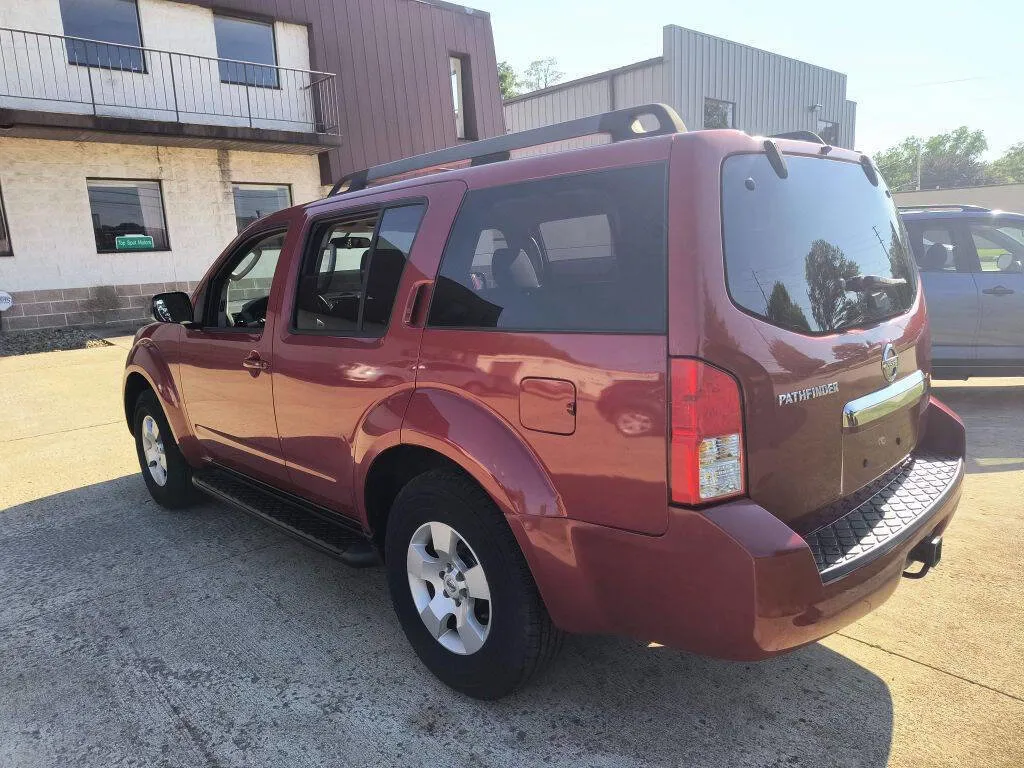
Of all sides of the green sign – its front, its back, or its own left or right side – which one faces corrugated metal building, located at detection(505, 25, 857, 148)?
left

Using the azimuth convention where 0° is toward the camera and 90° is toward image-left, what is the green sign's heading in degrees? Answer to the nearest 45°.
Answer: approximately 0°

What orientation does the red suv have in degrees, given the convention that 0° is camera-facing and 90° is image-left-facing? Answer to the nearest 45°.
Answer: approximately 135°

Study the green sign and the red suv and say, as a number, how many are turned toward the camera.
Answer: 1

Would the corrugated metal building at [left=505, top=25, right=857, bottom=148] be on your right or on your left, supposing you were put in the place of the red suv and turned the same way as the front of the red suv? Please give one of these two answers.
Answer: on your right

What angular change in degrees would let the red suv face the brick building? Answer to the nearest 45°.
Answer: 0° — it already faces it

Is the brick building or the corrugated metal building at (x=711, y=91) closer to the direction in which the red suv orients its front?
the brick building

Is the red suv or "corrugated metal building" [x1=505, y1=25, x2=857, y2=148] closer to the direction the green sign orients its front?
the red suv

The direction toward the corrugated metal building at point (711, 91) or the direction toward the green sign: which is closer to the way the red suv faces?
the green sign

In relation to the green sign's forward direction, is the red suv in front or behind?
in front

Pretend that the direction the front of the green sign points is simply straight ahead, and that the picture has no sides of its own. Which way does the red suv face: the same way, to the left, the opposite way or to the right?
the opposite way

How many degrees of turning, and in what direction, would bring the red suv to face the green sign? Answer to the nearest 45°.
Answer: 0° — it already faces it
